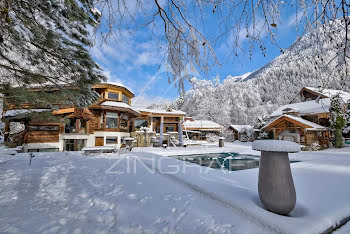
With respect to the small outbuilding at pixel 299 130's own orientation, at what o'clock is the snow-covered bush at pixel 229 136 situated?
The snow-covered bush is roughly at 3 o'clock from the small outbuilding.

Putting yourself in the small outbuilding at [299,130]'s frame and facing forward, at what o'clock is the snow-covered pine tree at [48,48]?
The snow-covered pine tree is roughly at 11 o'clock from the small outbuilding.

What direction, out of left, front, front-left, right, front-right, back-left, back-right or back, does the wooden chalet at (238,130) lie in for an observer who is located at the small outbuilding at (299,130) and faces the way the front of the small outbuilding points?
right

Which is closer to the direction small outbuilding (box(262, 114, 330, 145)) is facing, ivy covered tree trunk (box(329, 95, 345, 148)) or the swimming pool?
the swimming pool

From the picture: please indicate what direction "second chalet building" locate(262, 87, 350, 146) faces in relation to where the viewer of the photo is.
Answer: facing the viewer and to the left of the viewer

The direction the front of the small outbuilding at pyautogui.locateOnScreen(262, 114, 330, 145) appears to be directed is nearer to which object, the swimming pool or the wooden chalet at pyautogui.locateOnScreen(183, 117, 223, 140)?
the swimming pool

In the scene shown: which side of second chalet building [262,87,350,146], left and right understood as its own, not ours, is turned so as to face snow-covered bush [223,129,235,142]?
right

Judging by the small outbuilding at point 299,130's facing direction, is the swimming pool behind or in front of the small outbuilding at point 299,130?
in front

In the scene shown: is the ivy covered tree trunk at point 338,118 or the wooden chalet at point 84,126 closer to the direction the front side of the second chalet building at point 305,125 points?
the wooden chalet
